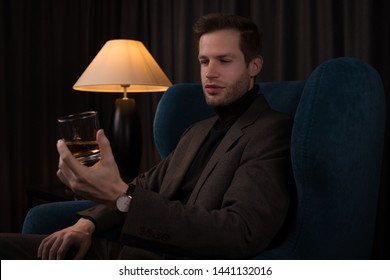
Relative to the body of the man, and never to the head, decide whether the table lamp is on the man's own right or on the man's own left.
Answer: on the man's own right

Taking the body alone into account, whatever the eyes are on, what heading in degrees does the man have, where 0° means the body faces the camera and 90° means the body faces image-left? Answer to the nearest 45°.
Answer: approximately 45°
